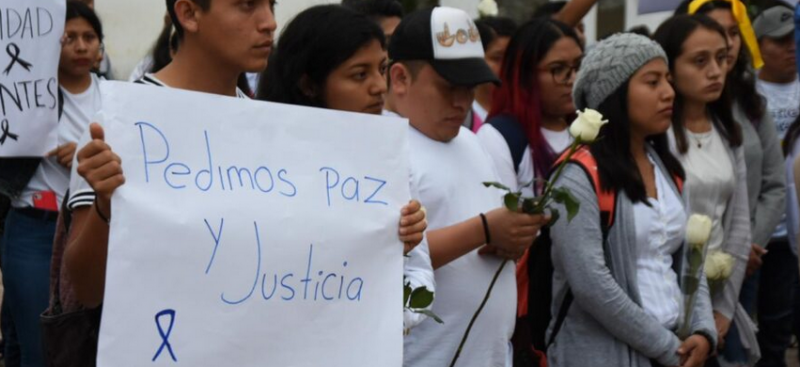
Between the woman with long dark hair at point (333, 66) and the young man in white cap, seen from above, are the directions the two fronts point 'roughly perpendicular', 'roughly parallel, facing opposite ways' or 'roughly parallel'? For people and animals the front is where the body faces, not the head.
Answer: roughly parallel

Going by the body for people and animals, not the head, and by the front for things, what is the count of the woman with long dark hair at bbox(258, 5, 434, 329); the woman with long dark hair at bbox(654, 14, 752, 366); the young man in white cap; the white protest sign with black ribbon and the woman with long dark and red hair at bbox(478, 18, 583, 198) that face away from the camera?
0

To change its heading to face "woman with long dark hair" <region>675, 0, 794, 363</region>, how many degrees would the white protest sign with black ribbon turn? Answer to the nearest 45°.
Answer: approximately 90° to its left

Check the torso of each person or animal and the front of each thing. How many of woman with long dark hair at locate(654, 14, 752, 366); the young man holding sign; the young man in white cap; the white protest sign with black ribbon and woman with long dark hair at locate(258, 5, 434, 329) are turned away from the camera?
0

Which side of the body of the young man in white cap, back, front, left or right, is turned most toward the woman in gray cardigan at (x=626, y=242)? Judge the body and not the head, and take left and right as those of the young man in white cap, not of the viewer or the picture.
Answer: left

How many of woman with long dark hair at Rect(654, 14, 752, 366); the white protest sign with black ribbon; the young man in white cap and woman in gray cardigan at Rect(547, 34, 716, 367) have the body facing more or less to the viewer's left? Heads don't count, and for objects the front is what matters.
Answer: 0

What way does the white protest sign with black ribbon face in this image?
toward the camera

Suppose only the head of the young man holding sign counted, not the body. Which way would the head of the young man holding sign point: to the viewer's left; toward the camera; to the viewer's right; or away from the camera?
to the viewer's right
